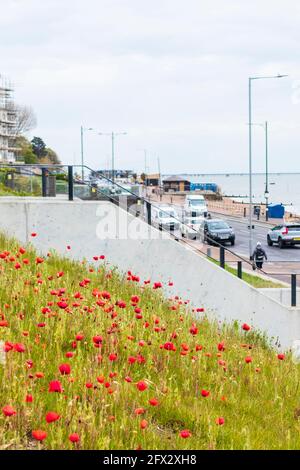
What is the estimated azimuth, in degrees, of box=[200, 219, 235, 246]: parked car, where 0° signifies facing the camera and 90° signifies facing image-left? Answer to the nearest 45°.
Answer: approximately 315°

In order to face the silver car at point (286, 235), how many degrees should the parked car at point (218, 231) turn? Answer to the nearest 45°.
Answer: approximately 45° to its left

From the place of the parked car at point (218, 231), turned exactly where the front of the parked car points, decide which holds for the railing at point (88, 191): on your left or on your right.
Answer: on your right
